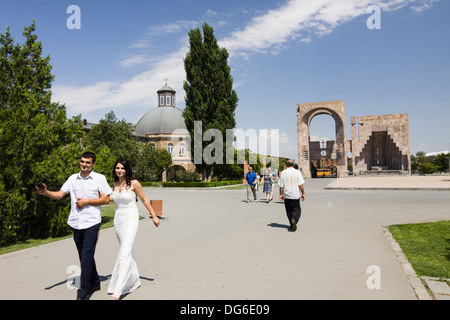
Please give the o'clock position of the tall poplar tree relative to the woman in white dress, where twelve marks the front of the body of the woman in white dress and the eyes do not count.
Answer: The tall poplar tree is roughly at 5 o'clock from the woman in white dress.

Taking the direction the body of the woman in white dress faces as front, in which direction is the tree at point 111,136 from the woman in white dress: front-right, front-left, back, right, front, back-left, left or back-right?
back-right

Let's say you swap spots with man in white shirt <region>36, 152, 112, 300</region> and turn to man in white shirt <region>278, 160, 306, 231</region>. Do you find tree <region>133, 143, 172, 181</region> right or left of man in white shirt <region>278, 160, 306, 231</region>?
left

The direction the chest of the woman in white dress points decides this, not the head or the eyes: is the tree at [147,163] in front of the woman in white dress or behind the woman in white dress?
behind

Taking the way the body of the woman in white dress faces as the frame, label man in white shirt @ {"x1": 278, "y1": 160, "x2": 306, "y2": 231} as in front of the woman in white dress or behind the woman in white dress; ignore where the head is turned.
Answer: behind
